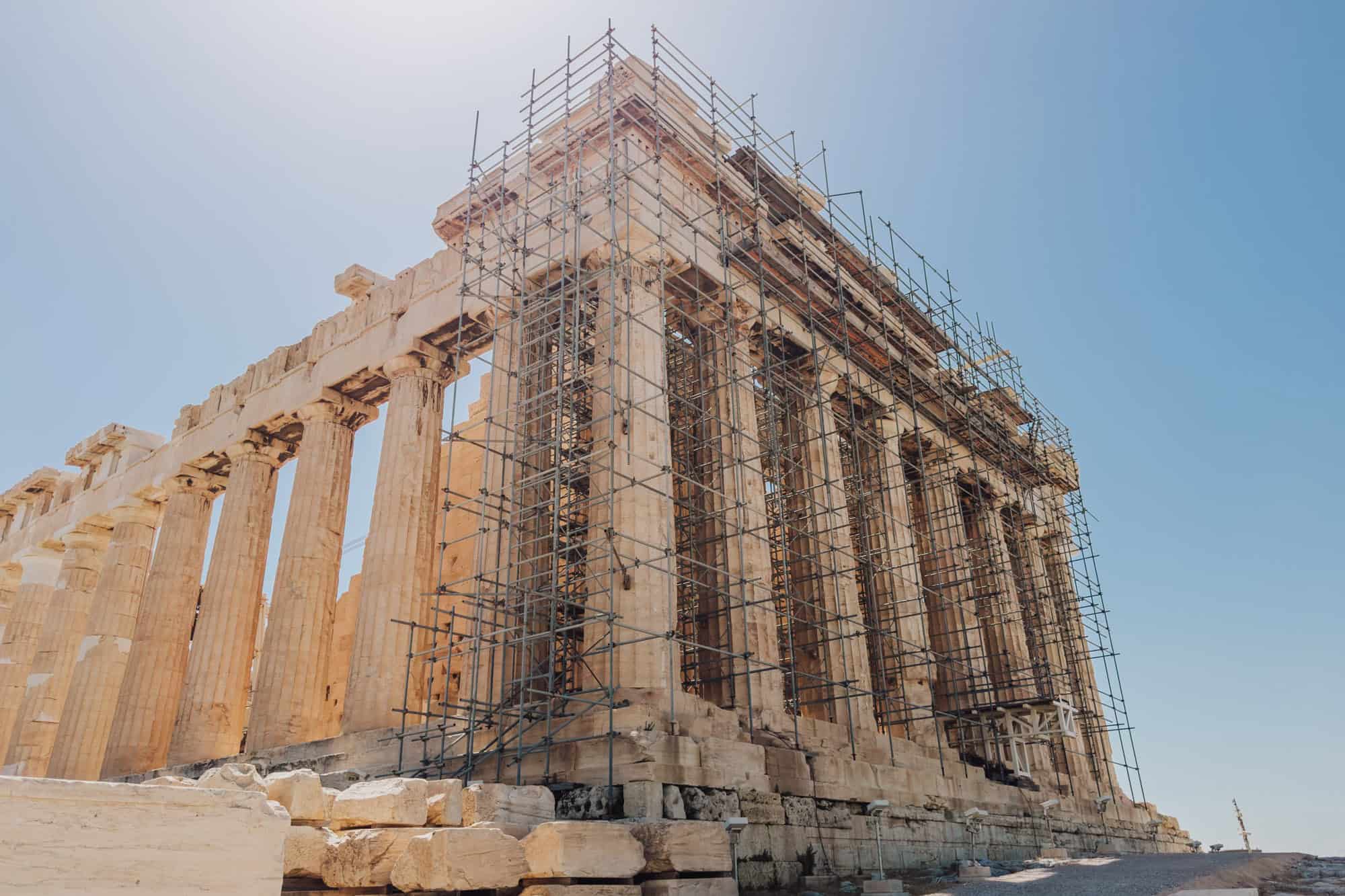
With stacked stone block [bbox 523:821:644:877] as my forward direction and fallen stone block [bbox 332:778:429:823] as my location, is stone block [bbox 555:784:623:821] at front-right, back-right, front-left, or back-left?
front-left

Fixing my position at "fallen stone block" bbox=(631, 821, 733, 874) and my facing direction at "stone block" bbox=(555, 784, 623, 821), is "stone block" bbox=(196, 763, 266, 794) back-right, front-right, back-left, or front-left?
front-left
